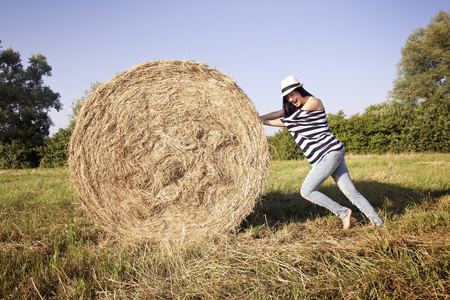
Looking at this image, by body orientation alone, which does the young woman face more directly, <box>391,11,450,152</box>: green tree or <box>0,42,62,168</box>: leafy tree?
the leafy tree

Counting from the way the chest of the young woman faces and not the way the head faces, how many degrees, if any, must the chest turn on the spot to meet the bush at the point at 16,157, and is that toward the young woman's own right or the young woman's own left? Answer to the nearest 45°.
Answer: approximately 45° to the young woman's own right

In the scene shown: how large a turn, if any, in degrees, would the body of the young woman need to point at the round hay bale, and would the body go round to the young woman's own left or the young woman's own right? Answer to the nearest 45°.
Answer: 0° — they already face it

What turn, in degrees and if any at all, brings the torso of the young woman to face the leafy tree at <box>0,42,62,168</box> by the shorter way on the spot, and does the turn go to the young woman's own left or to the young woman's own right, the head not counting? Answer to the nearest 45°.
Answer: approximately 45° to the young woman's own right

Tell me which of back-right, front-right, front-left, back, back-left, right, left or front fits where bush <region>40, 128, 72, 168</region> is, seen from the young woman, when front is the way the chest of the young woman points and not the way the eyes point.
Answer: front-right

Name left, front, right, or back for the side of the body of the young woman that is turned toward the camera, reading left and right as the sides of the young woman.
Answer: left

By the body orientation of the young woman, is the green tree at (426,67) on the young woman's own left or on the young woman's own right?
on the young woman's own right

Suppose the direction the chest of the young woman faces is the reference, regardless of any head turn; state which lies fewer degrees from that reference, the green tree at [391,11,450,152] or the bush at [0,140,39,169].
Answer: the bush
